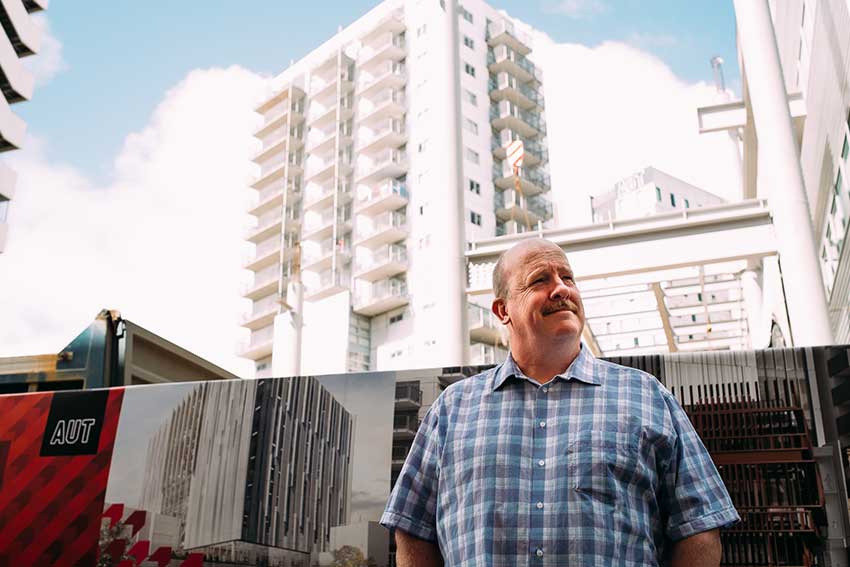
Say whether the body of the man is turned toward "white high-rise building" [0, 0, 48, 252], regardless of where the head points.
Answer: no

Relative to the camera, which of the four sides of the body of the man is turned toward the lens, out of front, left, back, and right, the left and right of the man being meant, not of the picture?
front

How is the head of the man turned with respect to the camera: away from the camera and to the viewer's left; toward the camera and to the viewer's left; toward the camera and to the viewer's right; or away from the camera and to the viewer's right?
toward the camera and to the viewer's right

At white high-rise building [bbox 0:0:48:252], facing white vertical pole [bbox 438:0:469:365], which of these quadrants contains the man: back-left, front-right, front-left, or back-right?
front-right

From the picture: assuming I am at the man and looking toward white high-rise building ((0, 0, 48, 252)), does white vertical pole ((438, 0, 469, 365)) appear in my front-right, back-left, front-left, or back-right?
front-right

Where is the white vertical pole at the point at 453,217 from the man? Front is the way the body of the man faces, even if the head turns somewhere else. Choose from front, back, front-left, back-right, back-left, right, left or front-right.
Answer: back
